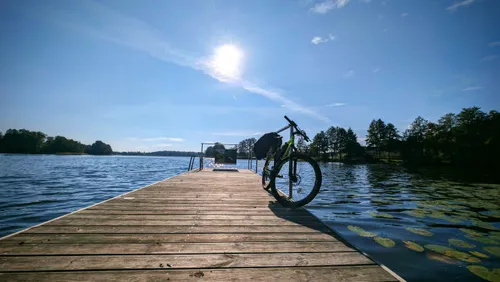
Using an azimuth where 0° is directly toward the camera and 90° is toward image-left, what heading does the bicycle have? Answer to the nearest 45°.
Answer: approximately 315°

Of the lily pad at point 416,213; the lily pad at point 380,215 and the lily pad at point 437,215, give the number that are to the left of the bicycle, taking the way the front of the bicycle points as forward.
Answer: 3

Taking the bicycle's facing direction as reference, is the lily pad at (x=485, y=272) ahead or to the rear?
ahead

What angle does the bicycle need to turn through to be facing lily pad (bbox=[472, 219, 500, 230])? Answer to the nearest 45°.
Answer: approximately 45° to its left

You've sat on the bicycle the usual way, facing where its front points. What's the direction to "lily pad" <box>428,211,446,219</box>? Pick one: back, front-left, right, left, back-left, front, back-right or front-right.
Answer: left

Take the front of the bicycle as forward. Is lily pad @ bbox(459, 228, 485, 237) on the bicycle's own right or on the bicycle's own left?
on the bicycle's own left

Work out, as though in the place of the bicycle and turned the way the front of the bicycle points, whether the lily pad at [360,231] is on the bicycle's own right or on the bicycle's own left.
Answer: on the bicycle's own left

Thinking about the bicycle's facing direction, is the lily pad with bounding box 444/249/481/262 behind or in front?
in front

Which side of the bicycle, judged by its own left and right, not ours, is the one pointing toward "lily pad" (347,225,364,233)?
left
